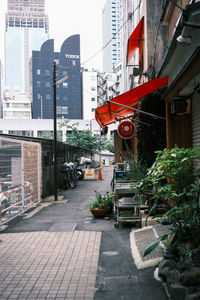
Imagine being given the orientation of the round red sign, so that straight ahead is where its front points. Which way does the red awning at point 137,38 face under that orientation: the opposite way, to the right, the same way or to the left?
to the right

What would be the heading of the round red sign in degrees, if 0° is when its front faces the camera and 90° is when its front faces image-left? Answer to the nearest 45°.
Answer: approximately 0°

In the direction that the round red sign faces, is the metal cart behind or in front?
in front

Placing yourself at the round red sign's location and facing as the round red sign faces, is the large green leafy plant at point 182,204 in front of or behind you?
in front

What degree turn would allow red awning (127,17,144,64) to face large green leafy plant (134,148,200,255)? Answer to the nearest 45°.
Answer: approximately 90° to its left

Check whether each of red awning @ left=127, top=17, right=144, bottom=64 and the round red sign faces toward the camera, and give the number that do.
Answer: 1

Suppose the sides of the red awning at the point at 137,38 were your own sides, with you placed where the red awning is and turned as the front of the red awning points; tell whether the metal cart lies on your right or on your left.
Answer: on your left

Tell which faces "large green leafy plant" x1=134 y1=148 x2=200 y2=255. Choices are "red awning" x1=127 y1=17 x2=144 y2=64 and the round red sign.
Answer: the round red sign

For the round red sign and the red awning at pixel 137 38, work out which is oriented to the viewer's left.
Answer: the red awning

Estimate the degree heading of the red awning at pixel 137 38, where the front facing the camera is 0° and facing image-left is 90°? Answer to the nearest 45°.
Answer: approximately 90°
